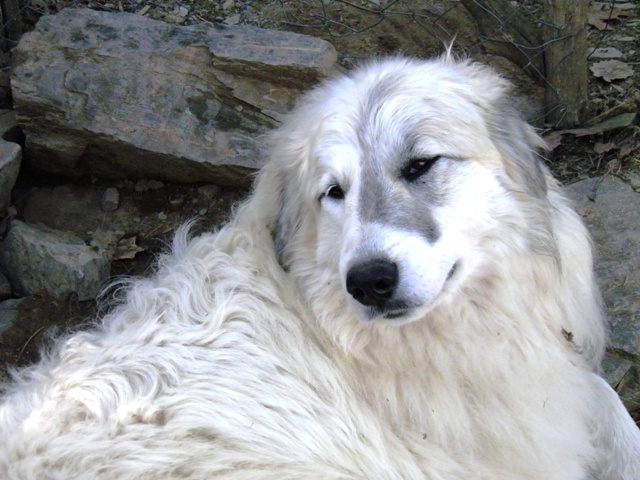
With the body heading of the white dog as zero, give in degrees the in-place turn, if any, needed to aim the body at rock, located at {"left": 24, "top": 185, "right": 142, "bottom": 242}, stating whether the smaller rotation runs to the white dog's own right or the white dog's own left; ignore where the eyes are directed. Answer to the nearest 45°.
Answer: approximately 180°

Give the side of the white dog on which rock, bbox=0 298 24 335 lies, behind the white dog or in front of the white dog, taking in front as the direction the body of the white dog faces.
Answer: behind

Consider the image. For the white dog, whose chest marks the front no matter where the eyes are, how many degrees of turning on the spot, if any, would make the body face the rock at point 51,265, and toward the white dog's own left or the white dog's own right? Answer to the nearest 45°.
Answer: approximately 180°

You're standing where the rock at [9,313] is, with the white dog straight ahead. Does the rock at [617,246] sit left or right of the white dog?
left

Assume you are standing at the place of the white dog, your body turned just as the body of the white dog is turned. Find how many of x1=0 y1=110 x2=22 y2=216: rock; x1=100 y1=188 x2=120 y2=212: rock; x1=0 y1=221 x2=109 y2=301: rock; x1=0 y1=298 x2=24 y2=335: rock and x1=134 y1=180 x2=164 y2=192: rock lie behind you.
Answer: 5

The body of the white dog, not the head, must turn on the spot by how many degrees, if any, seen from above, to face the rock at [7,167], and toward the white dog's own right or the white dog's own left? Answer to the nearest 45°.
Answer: approximately 180°

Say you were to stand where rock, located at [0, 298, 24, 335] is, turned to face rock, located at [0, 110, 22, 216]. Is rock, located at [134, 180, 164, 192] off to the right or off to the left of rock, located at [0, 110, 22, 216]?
right
